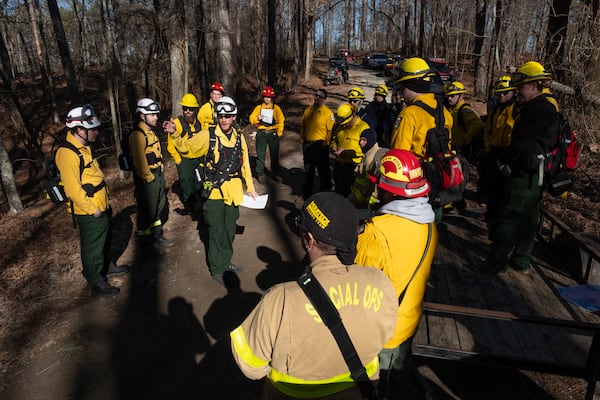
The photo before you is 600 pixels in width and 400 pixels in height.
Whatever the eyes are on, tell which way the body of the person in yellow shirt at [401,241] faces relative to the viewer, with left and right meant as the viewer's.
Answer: facing away from the viewer and to the left of the viewer

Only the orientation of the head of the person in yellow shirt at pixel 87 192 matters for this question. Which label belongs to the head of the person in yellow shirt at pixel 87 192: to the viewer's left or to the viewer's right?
to the viewer's right

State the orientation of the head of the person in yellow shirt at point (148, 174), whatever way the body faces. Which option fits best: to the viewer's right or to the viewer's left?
to the viewer's right

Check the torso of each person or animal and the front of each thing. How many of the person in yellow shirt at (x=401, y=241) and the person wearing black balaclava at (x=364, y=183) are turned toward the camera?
0

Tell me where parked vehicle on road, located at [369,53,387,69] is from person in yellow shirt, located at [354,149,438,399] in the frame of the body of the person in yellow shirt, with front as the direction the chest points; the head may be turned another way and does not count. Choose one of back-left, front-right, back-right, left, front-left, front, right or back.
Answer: front-right

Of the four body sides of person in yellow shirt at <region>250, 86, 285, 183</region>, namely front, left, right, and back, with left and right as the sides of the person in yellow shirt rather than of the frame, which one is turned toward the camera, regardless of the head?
front

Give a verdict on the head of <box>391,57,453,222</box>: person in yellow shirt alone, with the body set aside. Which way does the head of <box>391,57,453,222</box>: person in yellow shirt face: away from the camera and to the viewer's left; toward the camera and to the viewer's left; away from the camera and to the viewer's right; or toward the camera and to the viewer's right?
away from the camera and to the viewer's left

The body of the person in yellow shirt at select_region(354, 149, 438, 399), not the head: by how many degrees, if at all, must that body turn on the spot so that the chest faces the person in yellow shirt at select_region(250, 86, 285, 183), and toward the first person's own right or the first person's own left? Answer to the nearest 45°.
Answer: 0° — they already face them

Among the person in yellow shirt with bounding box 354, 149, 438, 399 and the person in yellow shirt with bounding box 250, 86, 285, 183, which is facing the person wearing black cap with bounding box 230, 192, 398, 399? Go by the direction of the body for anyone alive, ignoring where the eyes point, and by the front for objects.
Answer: the person in yellow shirt with bounding box 250, 86, 285, 183

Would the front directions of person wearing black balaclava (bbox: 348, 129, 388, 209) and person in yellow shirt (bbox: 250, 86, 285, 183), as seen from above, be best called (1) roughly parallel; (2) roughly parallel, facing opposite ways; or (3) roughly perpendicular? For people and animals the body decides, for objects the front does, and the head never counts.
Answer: roughly perpendicular

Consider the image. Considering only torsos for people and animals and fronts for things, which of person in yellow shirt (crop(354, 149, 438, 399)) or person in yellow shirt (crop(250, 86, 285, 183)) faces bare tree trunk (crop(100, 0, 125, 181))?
person in yellow shirt (crop(354, 149, 438, 399))

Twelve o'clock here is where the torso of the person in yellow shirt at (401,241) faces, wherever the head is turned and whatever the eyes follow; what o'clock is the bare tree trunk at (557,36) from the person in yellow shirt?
The bare tree trunk is roughly at 2 o'clock from the person in yellow shirt.

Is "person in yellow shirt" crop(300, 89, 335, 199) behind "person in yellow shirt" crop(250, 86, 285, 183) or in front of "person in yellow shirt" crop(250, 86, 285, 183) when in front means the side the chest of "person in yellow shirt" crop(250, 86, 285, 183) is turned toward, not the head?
in front
